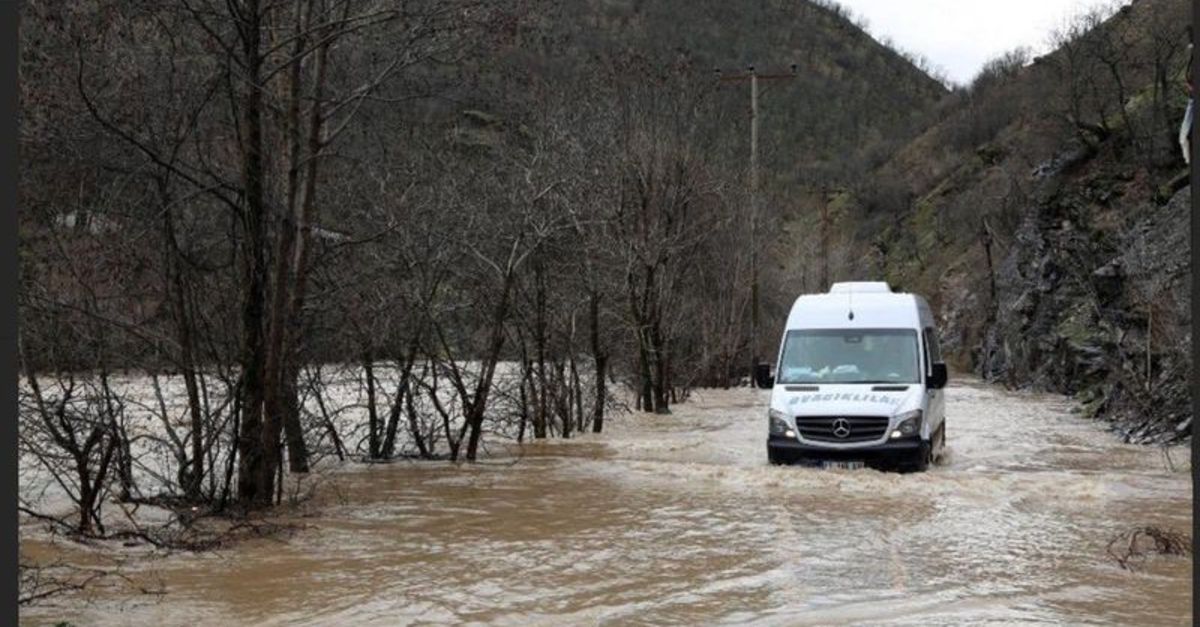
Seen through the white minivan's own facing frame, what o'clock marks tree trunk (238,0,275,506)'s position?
The tree trunk is roughly at 2 o'clock from the white minivan.

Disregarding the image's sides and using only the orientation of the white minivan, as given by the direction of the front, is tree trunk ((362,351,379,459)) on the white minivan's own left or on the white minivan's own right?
on the white minivan's own right

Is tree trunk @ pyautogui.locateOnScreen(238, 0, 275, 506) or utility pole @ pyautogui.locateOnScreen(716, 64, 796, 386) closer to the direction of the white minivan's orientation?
the tree trunk

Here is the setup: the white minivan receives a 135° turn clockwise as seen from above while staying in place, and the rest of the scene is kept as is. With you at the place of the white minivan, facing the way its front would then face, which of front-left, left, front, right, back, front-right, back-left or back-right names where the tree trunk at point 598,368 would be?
front

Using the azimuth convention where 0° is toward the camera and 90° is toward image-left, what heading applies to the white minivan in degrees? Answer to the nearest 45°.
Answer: approximately 0°

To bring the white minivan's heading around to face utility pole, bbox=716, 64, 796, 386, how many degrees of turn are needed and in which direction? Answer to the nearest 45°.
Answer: approximately 180°
